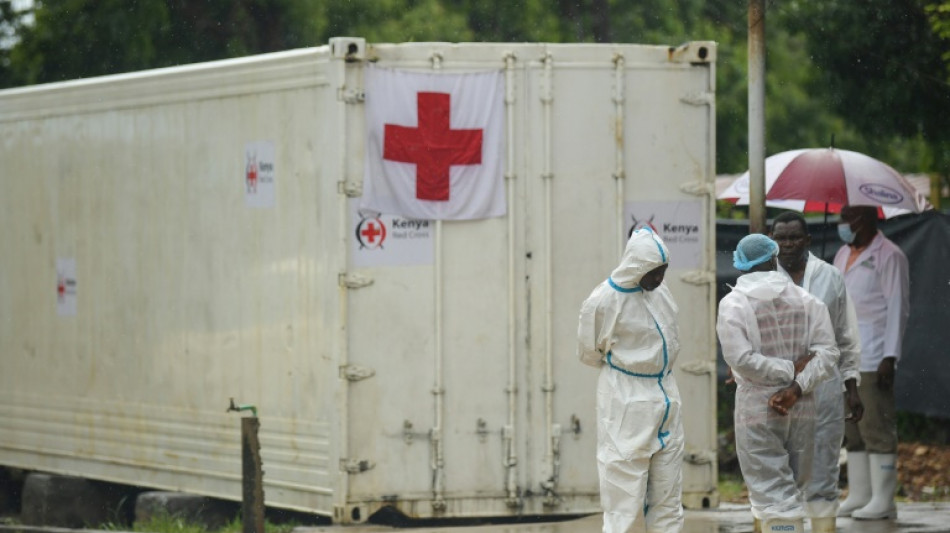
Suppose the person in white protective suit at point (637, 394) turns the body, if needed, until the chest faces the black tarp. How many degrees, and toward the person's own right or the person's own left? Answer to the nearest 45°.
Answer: approximately 90° to the person's own left

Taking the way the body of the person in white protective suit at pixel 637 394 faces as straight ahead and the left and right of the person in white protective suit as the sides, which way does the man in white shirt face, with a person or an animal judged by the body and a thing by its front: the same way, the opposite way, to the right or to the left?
to the right

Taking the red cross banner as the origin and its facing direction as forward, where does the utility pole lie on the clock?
The utility pole is roughly at 9 o'clock from the red cross banner.

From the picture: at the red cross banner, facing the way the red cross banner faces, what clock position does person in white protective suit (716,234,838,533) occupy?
The person in white protective suit is roughly at 10 o'clock from the red cross banner.

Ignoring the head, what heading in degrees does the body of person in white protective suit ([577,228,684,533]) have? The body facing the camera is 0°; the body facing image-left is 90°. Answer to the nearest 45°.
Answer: approximately 315°

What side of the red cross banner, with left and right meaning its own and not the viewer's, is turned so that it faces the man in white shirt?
left

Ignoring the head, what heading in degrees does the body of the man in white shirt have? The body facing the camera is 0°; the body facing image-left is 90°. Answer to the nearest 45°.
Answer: approximately 45°

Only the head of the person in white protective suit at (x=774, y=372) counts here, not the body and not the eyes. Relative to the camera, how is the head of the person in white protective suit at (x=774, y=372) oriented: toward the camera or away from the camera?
away from the camera
